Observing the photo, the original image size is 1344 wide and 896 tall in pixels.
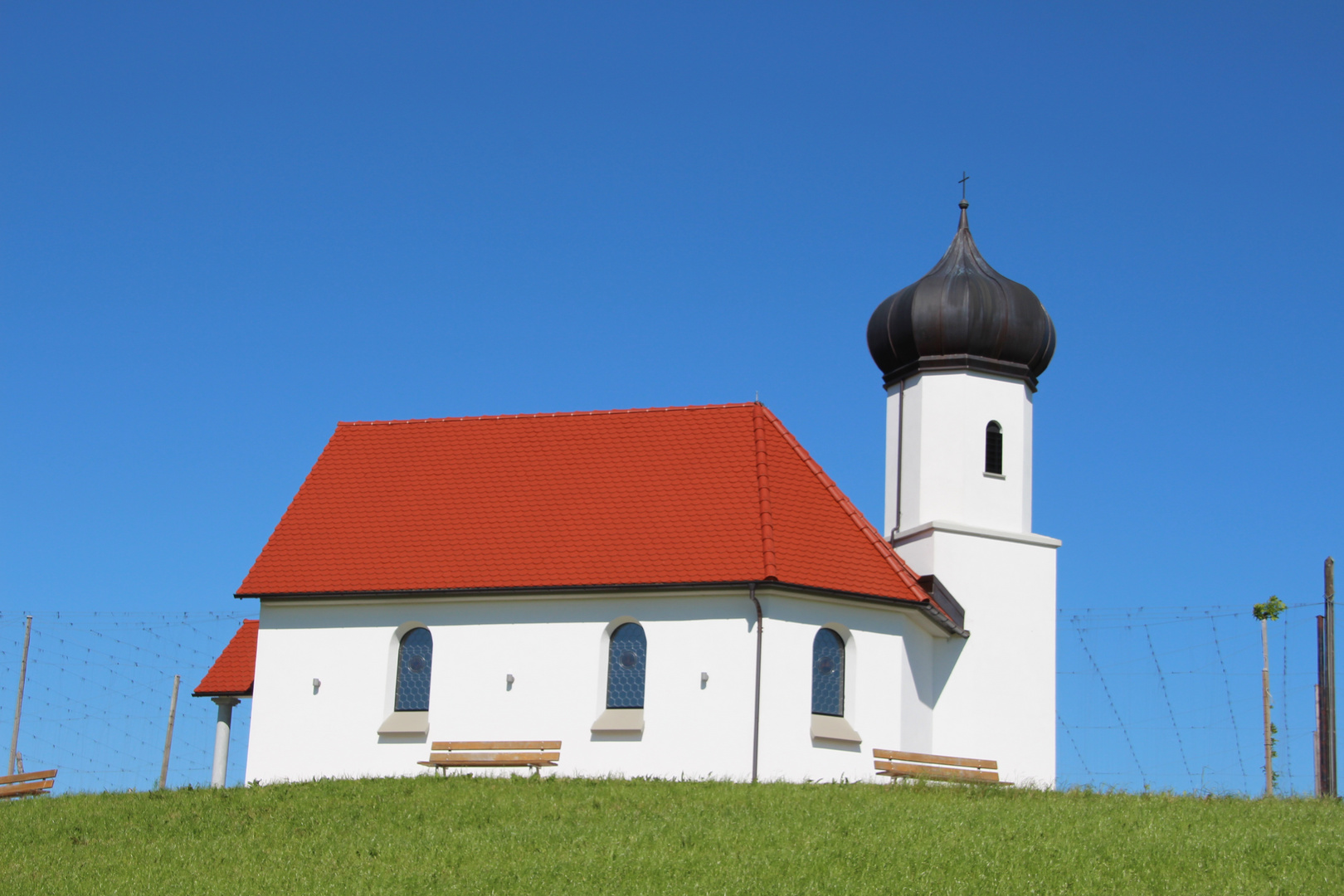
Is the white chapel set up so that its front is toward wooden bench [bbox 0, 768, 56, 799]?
yes

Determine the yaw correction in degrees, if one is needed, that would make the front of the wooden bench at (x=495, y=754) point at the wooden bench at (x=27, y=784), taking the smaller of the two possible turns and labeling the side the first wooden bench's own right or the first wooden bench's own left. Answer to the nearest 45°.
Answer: approximately 90° to the first wooden bench's own right

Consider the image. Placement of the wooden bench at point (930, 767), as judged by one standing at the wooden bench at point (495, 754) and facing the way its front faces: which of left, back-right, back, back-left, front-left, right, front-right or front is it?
left

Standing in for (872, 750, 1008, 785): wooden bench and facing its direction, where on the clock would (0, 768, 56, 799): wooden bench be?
(0, 768, 56, 799): wooden bench is roughly at 3 o'clock from (872, 750, 1008, 785): wooden bench.

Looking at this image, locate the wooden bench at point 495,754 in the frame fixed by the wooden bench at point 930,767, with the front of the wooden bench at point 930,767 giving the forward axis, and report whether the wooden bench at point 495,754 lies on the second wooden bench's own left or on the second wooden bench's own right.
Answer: on the second wooden bench's own right

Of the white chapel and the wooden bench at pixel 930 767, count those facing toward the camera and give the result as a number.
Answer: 1

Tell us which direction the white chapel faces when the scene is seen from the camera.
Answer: facing to the left of the viewer

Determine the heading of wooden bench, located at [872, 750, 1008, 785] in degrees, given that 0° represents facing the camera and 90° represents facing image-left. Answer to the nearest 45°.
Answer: approximately 0°
